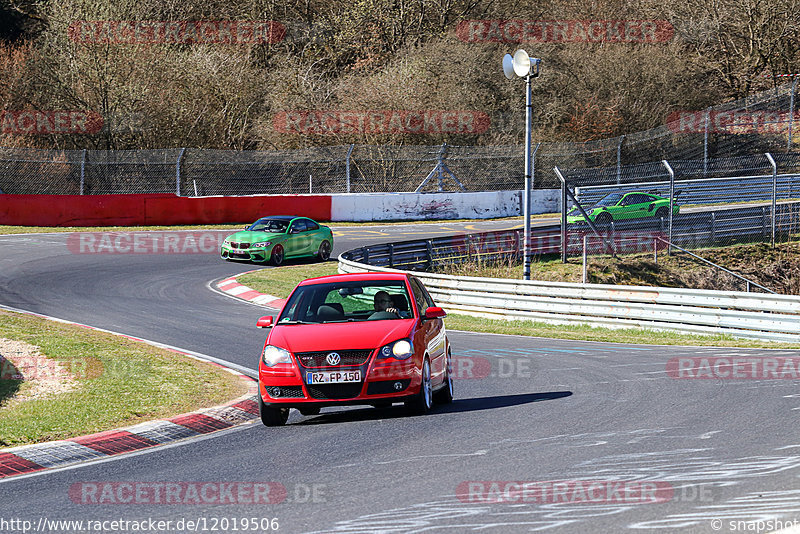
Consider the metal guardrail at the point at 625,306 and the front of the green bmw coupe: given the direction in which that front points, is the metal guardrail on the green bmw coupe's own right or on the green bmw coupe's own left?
on the green bmw coupe's own left

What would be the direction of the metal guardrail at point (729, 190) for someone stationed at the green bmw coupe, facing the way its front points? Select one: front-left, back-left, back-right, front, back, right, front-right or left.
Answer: back-left

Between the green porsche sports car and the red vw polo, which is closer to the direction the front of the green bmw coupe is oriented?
the red vw polo

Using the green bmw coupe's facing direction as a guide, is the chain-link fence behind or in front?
behind

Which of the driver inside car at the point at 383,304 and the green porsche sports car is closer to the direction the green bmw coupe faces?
the driver inside car

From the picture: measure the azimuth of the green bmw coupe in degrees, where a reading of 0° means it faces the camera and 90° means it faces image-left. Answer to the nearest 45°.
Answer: approximately 45°

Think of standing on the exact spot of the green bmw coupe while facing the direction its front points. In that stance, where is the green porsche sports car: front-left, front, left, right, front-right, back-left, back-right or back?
back-left

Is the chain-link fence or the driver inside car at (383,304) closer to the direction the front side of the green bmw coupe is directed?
the driver inside car

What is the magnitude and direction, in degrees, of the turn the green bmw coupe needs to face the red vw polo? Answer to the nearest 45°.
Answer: approximately 45° to its left

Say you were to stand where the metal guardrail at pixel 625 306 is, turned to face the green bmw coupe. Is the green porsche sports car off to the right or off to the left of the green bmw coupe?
right

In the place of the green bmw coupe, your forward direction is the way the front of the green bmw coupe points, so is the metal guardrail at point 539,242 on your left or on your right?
on your left
